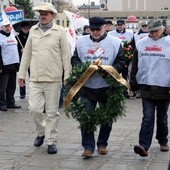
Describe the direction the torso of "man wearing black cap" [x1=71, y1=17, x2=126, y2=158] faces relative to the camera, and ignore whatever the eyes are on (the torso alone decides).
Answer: toward the camera

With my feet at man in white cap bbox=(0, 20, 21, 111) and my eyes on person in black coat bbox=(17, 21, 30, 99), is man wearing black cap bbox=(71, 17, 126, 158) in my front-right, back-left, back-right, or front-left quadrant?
back-right

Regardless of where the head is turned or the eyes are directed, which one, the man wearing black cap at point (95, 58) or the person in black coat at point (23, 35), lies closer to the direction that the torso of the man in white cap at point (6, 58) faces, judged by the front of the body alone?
the man wearing black cap

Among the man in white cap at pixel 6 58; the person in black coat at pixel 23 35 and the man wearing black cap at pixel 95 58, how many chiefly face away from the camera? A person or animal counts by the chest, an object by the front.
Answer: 0

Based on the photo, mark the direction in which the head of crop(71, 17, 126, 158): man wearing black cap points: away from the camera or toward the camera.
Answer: toward the camera

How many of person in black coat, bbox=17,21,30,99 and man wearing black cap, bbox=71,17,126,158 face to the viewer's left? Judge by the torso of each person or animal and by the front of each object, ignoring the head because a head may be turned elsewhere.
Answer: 0

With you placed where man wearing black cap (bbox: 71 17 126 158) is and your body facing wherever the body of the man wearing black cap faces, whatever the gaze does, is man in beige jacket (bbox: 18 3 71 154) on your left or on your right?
on your right

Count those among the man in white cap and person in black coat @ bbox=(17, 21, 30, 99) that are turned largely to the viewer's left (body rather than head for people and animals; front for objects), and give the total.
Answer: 0

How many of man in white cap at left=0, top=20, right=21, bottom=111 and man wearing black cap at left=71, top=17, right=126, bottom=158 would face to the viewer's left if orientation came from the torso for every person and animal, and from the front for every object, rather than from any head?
0

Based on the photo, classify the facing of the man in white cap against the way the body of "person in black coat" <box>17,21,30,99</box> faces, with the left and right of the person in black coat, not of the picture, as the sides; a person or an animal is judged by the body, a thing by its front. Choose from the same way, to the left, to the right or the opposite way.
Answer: the same way

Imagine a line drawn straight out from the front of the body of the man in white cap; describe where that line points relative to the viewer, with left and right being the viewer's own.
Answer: facing the viewer and to the right of the viewer
